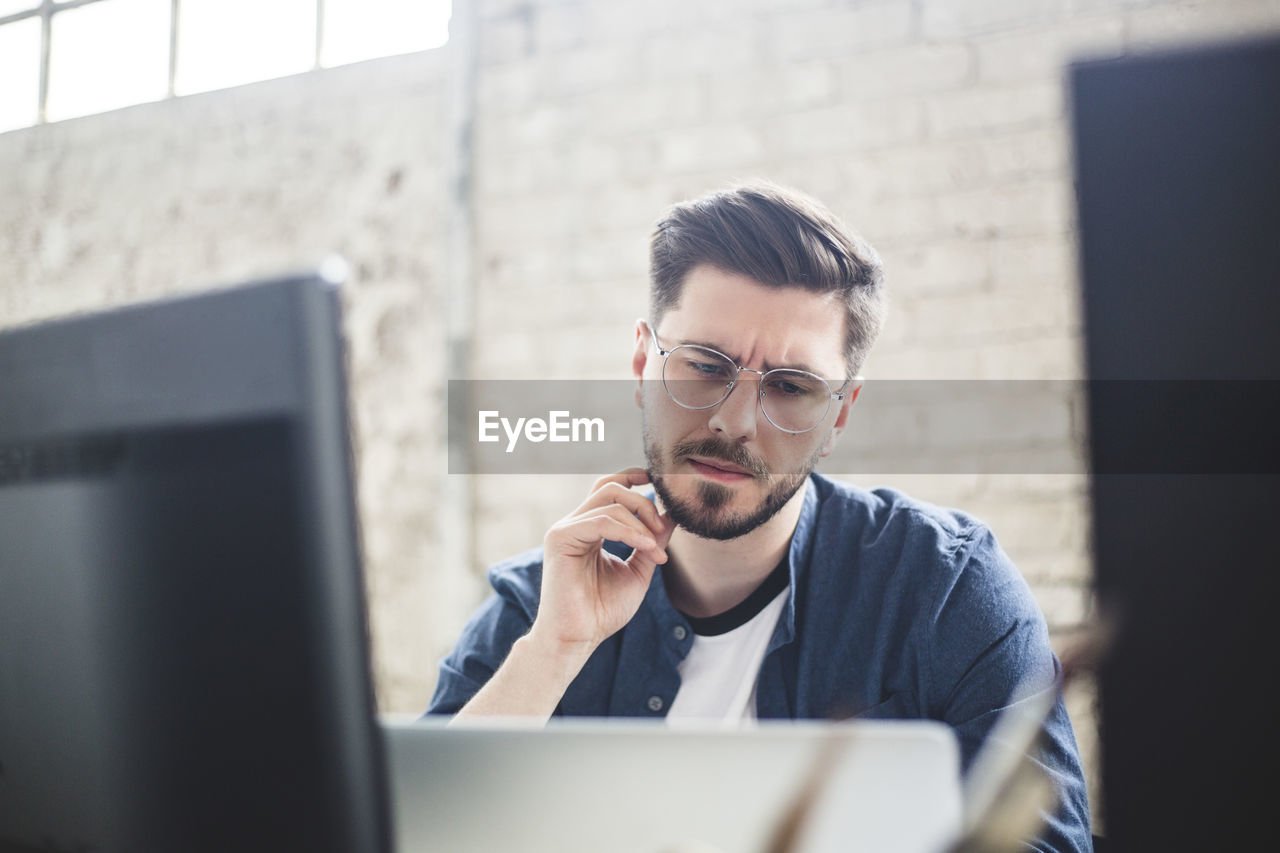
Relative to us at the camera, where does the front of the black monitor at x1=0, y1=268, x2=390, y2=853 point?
facing away from the viewer and to the right of the viewer

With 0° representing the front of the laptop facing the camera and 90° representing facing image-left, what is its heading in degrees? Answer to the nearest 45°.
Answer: approximately 180°

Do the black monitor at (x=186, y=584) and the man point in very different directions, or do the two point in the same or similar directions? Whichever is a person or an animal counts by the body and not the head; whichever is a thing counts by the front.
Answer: very different directions

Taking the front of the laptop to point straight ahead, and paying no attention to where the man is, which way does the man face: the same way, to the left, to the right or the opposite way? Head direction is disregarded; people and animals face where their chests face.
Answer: the opposite way

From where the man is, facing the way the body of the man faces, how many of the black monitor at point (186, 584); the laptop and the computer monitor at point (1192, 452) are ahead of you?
3

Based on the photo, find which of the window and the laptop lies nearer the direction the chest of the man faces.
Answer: the laptop

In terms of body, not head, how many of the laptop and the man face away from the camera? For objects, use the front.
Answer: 1

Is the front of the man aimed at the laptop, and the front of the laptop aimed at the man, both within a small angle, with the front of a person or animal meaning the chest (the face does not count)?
yes

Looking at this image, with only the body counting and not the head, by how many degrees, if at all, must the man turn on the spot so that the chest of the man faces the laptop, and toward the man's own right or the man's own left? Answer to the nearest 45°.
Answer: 0° — they already face it

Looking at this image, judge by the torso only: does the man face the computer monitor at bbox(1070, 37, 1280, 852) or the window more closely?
the computer monitor

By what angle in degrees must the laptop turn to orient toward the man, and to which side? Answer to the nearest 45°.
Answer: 0° — it already faces them
